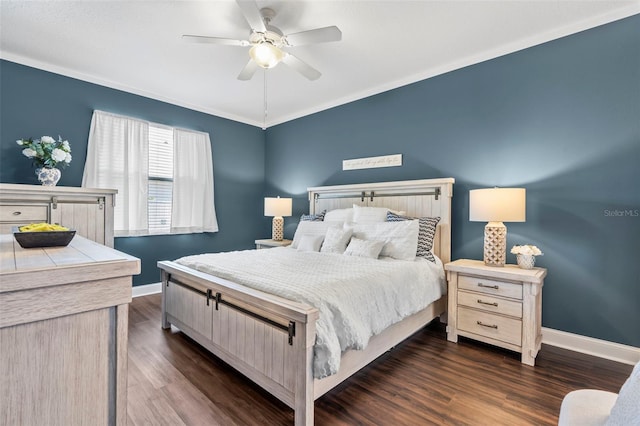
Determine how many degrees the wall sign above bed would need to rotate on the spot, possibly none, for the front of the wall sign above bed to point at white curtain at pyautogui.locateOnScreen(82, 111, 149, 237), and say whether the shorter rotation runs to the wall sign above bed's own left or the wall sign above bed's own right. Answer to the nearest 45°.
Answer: approximately 45° to the wall sign above bed's own right

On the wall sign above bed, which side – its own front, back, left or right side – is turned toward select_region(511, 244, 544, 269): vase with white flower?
left

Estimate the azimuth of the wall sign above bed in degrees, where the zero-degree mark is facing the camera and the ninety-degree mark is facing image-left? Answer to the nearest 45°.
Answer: approximately 45°

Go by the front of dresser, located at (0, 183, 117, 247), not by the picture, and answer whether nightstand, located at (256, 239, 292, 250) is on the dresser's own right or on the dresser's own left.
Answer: on the dresser's own left

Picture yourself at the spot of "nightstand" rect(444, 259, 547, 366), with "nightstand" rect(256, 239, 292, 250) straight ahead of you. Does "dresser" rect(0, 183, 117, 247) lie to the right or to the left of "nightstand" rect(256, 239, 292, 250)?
left

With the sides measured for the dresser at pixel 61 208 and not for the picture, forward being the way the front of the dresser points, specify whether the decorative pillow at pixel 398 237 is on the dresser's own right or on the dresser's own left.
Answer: on the dresser's own left

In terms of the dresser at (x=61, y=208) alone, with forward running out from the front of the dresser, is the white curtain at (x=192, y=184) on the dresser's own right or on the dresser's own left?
on the dresser's own left

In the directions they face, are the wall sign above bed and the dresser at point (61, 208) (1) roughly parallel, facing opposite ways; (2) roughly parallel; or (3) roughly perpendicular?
roughly perpendicular

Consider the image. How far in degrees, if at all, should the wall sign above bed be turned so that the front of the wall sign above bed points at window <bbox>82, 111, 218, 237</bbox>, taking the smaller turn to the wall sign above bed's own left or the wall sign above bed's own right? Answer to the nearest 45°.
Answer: approximately 45° to the wall sign above bed's own right
